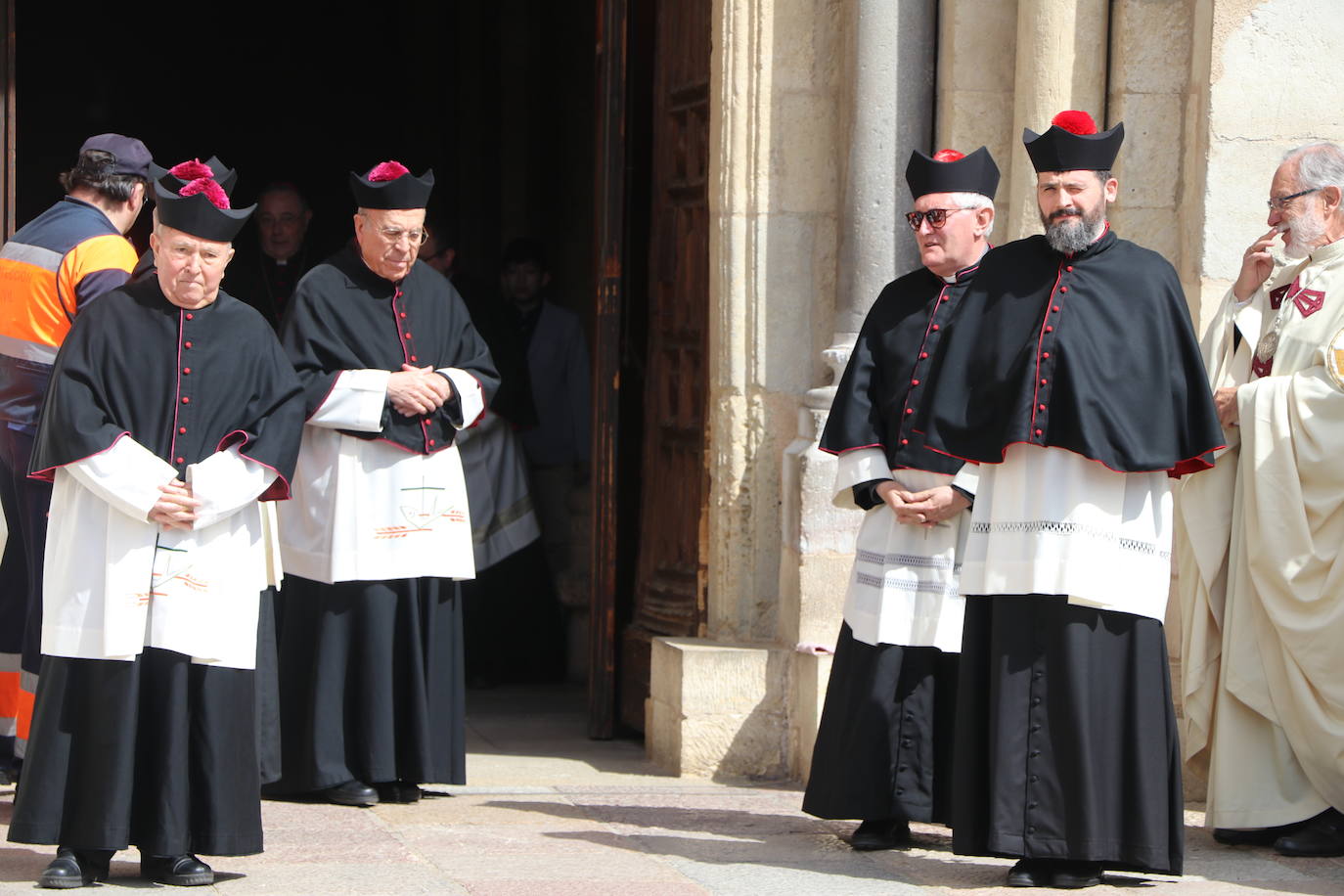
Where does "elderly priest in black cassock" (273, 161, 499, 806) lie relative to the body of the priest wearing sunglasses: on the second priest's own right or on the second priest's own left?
on the second priest's own right

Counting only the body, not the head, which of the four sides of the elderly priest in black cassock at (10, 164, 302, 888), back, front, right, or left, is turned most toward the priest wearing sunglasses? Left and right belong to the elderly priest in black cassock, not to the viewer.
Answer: left

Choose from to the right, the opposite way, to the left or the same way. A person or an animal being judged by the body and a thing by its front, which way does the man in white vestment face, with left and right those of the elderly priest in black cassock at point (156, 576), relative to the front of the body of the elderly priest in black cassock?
to the right

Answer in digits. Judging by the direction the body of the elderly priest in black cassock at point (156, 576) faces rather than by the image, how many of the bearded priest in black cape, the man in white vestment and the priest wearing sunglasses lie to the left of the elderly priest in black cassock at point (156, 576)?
3

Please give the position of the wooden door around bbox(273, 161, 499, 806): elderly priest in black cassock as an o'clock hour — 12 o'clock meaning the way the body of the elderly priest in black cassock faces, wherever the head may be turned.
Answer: The wooden door is roughly at 9 o'clock from the elderly priest in black cassock.

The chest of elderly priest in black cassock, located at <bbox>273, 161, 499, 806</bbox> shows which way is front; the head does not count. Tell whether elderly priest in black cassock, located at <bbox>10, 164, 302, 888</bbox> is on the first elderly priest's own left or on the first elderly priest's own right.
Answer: on the first elderly priest's own right

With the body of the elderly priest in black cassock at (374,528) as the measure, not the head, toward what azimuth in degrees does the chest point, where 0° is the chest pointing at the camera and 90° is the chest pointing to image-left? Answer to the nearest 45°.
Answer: approximately 315°
